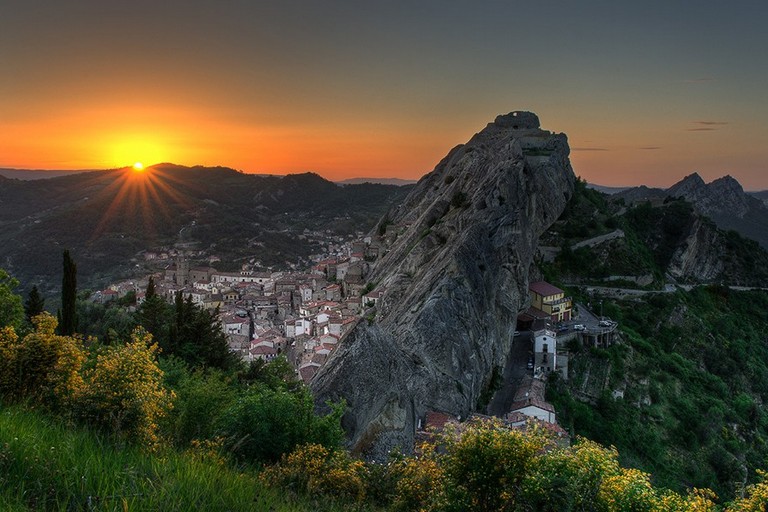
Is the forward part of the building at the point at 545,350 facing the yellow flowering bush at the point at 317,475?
yes

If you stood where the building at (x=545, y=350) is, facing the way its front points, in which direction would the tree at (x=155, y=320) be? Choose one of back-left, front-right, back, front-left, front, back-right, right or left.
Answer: front-right

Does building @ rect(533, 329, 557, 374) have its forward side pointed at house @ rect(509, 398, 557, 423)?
yes

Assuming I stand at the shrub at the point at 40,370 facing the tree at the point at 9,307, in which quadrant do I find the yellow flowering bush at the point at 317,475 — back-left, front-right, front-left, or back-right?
back-right

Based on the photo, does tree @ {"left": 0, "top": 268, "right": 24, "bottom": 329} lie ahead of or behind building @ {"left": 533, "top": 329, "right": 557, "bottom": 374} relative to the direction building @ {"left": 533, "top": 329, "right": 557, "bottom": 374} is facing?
ahead

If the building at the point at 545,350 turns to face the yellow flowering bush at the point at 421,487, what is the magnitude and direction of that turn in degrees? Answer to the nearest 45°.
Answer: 0° — it already faces it

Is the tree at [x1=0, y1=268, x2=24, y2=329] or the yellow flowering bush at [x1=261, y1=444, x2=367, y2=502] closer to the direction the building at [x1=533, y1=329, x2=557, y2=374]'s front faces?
the yellow flowering bush

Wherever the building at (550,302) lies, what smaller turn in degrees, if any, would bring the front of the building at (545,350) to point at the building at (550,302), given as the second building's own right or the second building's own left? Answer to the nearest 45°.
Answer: approximately 180°

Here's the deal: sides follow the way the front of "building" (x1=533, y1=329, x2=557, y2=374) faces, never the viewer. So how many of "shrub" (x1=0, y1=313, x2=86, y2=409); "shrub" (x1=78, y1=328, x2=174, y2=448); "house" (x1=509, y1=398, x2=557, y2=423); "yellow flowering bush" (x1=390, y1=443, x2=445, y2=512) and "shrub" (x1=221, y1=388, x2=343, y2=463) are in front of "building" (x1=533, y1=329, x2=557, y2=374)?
5

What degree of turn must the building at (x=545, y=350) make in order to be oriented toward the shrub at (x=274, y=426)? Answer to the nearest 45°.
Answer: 0° — it already faces it

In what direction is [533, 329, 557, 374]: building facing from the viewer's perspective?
toward the camera

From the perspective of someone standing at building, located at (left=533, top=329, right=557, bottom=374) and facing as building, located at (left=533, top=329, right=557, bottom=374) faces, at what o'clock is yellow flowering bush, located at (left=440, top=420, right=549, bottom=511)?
The yellow flowering bush is roughly at 12 o'clock from the building.

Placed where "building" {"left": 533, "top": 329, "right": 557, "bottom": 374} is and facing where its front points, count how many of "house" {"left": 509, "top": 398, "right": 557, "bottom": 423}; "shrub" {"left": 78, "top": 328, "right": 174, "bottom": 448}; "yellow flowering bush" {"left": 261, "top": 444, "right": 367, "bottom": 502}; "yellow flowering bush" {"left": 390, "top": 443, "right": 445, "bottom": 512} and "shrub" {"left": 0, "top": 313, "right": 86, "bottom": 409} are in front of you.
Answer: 5
